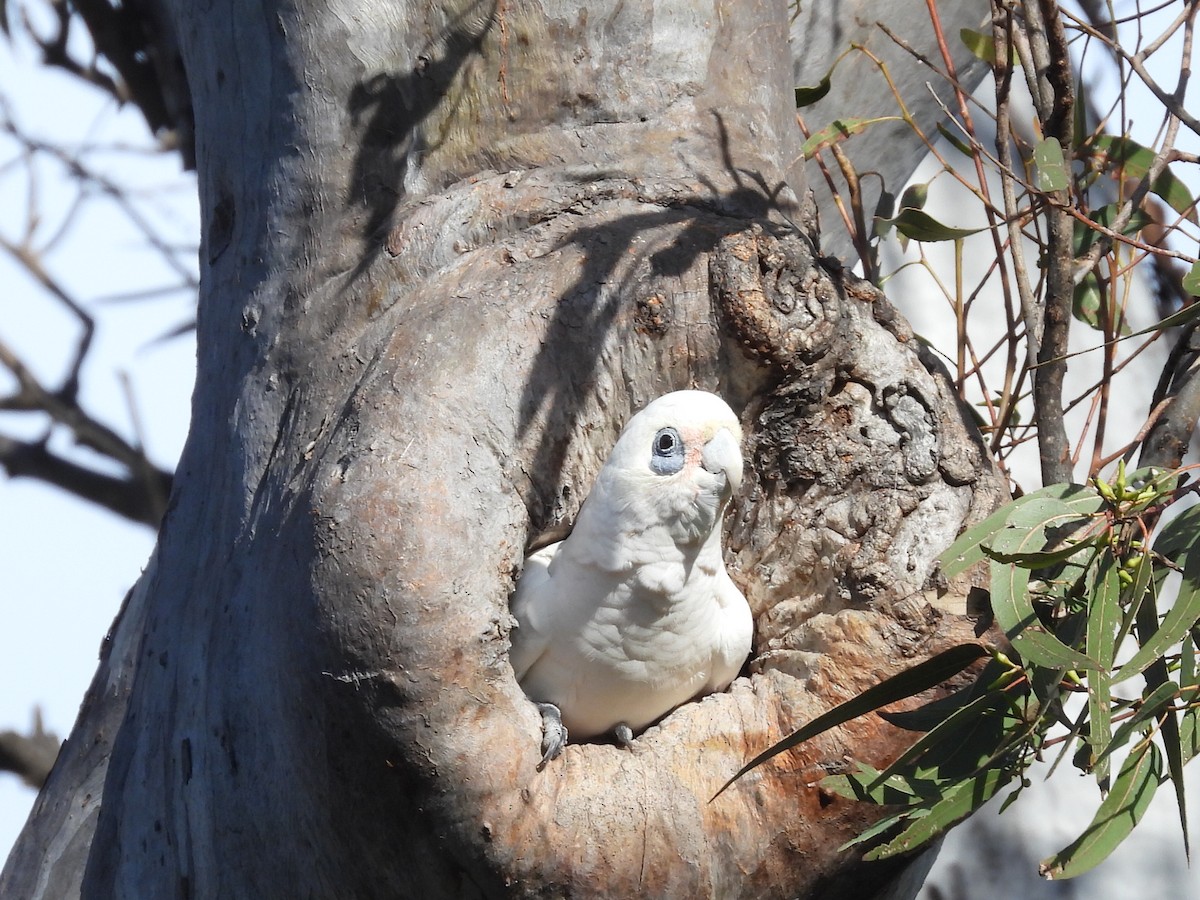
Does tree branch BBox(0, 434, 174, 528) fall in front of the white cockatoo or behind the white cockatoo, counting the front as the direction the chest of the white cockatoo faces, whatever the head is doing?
behind

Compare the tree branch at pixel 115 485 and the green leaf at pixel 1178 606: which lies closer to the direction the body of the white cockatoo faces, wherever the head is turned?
the green leaf

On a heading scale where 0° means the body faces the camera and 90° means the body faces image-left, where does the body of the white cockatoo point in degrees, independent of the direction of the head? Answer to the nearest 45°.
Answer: approximately 315°

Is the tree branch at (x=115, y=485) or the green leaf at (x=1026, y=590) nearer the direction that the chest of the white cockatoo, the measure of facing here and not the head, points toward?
the green leaf
